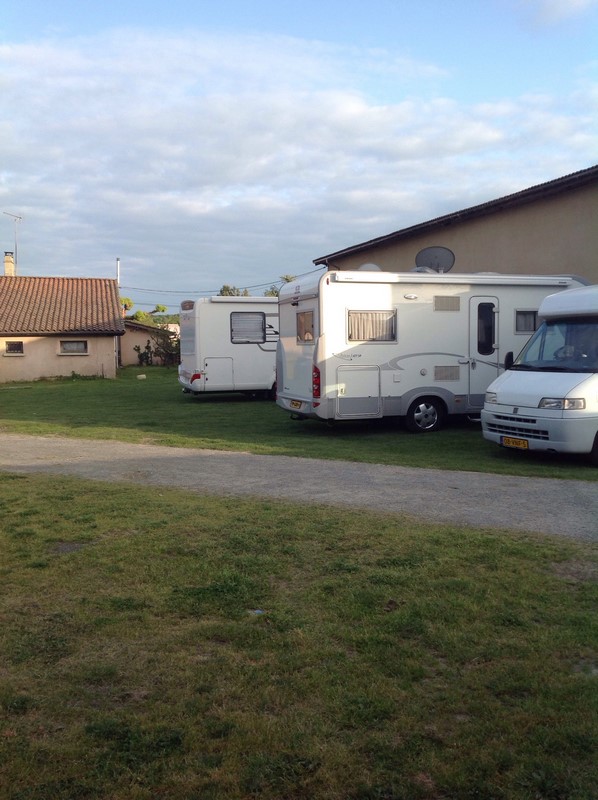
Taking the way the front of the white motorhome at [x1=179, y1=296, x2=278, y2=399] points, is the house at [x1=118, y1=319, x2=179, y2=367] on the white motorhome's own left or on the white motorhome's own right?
on the white motorhome's own left

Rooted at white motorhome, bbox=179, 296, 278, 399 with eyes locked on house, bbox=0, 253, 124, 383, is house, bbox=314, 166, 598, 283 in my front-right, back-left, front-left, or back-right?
back-right

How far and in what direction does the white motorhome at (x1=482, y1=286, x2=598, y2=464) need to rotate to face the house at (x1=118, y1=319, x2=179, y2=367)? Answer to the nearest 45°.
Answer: approximately 90° to its right

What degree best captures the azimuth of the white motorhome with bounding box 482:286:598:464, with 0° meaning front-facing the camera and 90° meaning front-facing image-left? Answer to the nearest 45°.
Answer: approximately 45°

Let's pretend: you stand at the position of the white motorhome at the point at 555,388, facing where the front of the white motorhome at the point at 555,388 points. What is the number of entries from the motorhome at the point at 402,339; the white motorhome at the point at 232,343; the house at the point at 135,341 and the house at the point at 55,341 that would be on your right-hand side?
4

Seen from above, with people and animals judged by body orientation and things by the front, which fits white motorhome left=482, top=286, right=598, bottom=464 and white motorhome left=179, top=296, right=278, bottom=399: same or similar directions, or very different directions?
very different directions

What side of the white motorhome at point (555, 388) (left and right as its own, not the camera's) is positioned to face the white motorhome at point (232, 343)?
right

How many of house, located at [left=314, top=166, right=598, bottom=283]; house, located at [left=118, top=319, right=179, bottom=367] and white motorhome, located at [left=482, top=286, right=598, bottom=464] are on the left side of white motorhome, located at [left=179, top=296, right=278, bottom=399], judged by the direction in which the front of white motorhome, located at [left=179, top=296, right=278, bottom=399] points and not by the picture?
1

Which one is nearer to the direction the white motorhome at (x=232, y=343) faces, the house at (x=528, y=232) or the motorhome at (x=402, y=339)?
the house

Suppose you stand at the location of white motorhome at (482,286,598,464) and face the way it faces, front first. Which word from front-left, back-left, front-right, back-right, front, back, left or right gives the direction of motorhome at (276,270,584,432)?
right

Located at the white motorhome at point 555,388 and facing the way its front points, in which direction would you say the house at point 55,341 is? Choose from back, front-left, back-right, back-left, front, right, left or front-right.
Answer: right

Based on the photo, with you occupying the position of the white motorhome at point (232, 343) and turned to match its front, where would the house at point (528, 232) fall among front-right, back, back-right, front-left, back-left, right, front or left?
front-right

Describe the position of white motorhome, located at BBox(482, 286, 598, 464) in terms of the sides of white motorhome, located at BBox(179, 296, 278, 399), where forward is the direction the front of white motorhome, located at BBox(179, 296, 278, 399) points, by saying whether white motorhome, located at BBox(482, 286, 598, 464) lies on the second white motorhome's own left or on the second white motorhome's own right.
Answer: on the second white motorhome's own right
